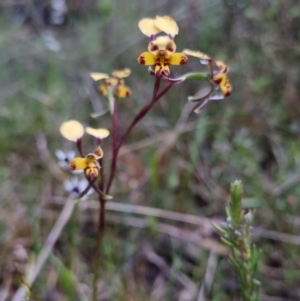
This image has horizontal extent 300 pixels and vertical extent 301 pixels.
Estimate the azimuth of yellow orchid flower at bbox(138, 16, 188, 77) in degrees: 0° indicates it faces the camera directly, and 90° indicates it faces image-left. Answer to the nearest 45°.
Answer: approximately 0°
